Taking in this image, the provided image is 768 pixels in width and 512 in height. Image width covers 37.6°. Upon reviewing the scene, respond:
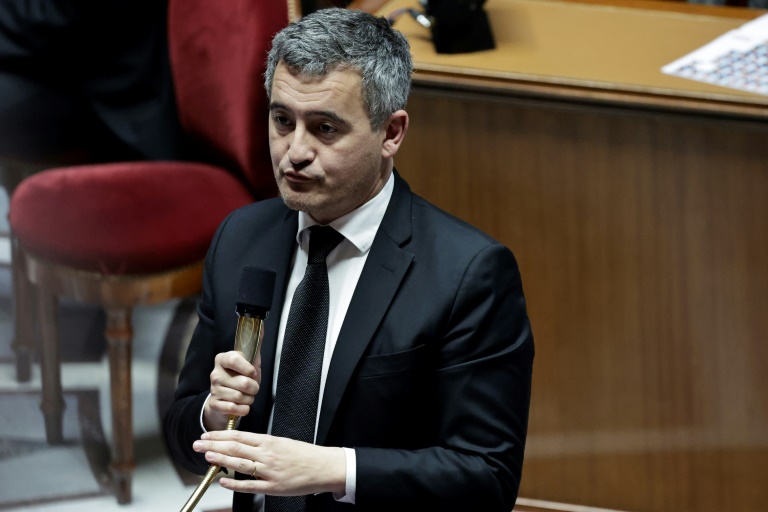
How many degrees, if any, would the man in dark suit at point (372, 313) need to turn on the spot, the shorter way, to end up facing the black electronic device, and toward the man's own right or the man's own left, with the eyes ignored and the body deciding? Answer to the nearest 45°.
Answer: approximately 135° to the man's own right

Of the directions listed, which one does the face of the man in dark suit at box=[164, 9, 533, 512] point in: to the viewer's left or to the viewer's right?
to the viewer's left

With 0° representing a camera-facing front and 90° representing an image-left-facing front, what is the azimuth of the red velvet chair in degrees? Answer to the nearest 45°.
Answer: approximately 45°

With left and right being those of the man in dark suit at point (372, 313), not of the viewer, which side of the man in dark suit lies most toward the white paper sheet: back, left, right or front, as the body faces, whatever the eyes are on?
back

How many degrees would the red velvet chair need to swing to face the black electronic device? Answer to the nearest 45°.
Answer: approximately 135° to its left

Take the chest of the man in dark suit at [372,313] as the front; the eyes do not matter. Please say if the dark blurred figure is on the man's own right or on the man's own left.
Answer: on the man's own right

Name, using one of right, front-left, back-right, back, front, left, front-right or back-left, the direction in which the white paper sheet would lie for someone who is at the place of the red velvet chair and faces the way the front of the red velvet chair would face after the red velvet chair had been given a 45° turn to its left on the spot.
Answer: left
